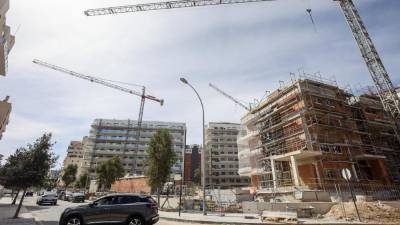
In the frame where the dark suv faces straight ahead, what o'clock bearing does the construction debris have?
The construction debris is roughly at 6 o'clock from the dark suv.

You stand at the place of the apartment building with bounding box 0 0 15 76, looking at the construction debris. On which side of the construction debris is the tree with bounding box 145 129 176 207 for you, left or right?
left

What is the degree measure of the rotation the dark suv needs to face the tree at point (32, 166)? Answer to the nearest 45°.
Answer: approximately 45° to its right

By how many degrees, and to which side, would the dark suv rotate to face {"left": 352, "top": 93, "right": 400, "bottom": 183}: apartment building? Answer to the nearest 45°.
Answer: approximately 180°

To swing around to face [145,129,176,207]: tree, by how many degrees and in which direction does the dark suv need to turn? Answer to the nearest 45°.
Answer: approximately 90° to its right

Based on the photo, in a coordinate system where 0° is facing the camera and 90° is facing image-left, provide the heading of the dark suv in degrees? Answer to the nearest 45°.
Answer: approximately 90°

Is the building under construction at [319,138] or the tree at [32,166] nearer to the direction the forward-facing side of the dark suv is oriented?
the tree

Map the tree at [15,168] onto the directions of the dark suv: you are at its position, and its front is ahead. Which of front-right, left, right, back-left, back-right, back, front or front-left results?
front-right
